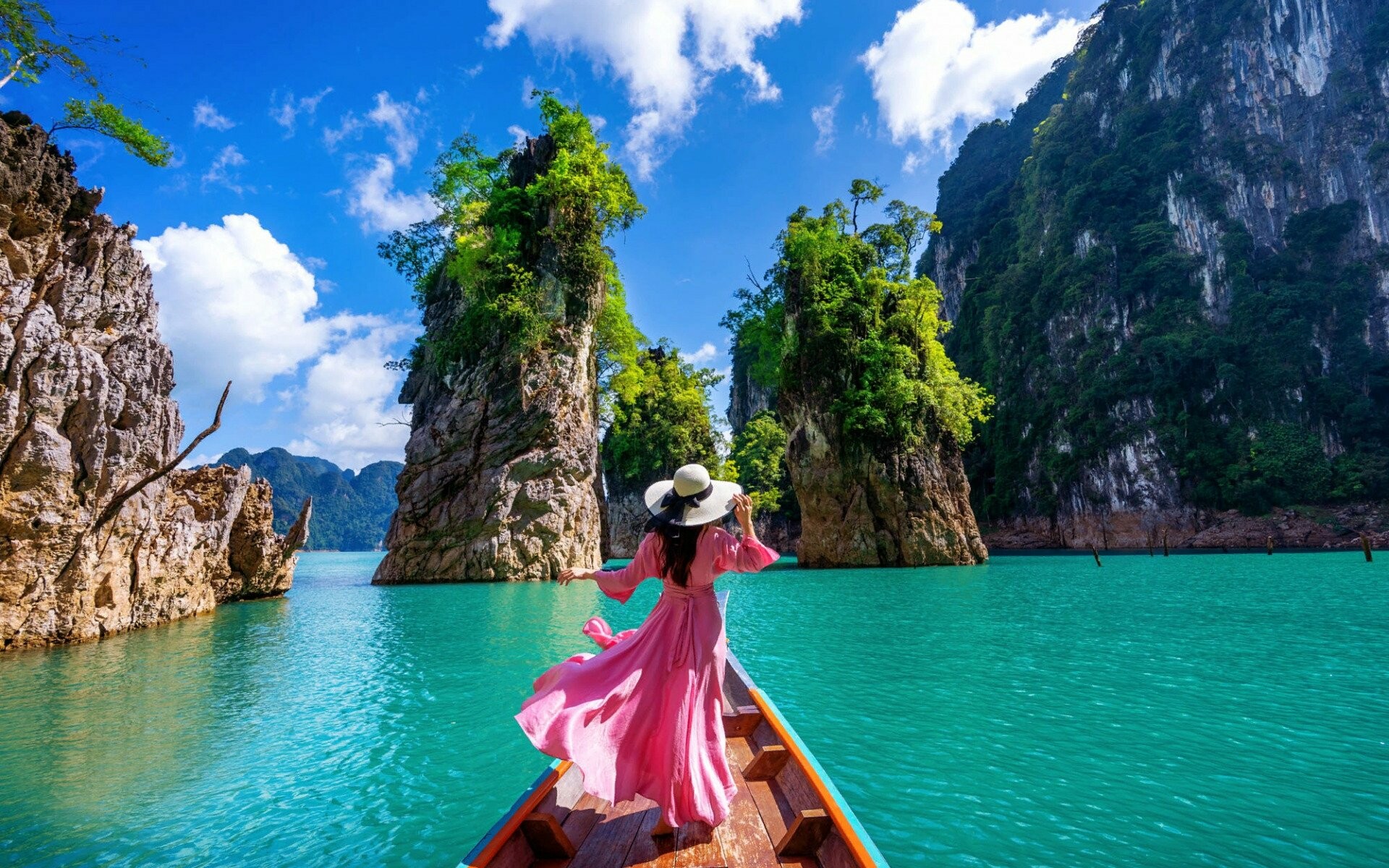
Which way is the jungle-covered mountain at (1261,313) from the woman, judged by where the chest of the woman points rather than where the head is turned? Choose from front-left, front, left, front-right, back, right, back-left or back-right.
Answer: front-right

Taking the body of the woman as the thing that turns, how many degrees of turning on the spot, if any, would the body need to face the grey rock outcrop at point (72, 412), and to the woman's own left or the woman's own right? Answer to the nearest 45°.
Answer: approximately 45° to the woman's own left

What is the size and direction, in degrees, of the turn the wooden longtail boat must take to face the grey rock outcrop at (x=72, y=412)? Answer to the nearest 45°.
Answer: approximately 45° to its left

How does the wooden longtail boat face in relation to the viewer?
away from the camera

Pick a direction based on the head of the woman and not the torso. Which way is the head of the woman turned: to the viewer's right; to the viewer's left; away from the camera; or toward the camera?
away from the camera

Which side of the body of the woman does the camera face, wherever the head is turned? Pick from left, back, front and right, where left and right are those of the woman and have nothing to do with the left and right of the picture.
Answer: back

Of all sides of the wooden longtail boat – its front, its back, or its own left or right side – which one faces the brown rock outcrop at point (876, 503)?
front

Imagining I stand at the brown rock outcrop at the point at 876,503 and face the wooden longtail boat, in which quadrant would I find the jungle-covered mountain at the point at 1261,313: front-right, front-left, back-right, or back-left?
back-left

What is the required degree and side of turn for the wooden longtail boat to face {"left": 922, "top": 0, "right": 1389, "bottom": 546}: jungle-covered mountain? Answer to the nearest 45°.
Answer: approximately 45° to its right
